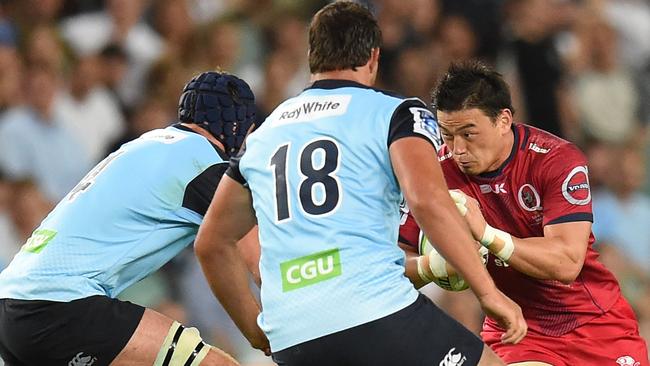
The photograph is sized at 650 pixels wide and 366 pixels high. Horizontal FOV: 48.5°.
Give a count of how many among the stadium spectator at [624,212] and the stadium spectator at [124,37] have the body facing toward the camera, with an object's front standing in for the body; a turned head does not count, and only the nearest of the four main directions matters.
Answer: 2

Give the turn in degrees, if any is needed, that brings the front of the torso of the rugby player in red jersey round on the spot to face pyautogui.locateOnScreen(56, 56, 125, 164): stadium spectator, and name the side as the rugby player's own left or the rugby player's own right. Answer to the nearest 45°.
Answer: approximately 90° to the rugby player's own right

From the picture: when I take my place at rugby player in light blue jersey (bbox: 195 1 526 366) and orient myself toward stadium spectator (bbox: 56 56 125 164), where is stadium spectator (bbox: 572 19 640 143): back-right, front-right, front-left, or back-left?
front-right

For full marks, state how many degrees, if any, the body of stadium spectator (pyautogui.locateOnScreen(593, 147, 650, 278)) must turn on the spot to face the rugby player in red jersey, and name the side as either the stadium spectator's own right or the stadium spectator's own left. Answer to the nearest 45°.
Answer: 0° — they already face them

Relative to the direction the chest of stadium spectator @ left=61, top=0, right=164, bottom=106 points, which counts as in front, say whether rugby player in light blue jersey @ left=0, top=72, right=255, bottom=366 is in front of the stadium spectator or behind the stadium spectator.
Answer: in front

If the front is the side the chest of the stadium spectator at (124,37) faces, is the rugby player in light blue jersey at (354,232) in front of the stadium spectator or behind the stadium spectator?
in front

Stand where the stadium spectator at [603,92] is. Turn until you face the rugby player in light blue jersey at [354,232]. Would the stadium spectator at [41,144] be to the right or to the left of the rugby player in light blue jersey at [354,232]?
right

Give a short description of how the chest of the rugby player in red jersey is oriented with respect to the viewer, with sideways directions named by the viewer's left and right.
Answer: facing the viewer and to the left of the viewer

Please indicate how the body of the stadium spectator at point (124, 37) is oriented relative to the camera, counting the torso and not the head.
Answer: toward the camera

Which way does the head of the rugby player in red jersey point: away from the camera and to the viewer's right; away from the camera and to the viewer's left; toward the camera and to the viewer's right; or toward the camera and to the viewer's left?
toward the camera and to the viewer's left

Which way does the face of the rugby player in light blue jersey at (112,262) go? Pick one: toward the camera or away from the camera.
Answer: away from the camera

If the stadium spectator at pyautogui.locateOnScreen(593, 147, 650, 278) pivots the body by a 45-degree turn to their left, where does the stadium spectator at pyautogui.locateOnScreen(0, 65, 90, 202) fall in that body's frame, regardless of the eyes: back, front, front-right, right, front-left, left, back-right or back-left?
right

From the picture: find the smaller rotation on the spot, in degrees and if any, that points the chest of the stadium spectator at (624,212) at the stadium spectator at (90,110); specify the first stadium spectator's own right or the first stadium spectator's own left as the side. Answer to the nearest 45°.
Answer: approximately 45° to the first stadium spectator's own right
